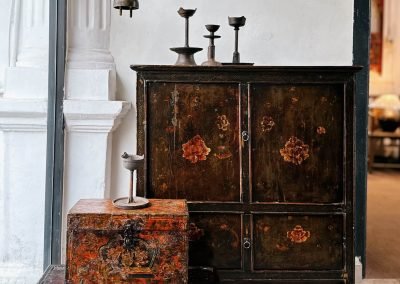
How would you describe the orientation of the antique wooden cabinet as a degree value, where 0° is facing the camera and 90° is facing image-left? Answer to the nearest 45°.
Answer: approximately 0°

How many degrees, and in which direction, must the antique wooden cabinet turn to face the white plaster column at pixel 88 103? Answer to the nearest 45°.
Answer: approximately 90° to its right

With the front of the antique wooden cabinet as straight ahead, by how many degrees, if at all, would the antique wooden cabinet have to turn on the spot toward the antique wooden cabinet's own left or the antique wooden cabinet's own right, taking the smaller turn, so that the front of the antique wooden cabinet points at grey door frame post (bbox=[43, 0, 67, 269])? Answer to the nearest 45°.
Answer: approximately 90° to the antique wooden cabinet's own right

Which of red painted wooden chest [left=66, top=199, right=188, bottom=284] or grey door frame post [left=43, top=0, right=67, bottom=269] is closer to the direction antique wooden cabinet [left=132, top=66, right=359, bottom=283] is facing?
the red painted wooden chest

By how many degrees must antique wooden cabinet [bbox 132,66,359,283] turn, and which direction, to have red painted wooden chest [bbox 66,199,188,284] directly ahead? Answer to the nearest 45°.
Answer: approximately 45° to its right

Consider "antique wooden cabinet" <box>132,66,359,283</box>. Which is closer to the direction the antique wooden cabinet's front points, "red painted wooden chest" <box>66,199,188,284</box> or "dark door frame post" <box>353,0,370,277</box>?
the red painted wooden chest

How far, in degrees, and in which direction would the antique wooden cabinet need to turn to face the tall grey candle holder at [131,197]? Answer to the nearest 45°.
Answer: approximately 45° to its right

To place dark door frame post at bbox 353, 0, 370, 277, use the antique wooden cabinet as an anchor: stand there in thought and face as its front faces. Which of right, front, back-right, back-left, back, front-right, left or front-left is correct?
back-left

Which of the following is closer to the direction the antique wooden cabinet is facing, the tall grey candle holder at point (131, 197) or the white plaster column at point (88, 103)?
the tall grey candle holder

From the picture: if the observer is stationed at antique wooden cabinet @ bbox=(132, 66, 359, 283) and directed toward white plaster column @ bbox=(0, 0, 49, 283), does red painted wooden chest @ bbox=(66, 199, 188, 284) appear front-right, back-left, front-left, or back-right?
front-left

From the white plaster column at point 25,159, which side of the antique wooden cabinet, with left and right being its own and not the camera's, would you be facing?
right
